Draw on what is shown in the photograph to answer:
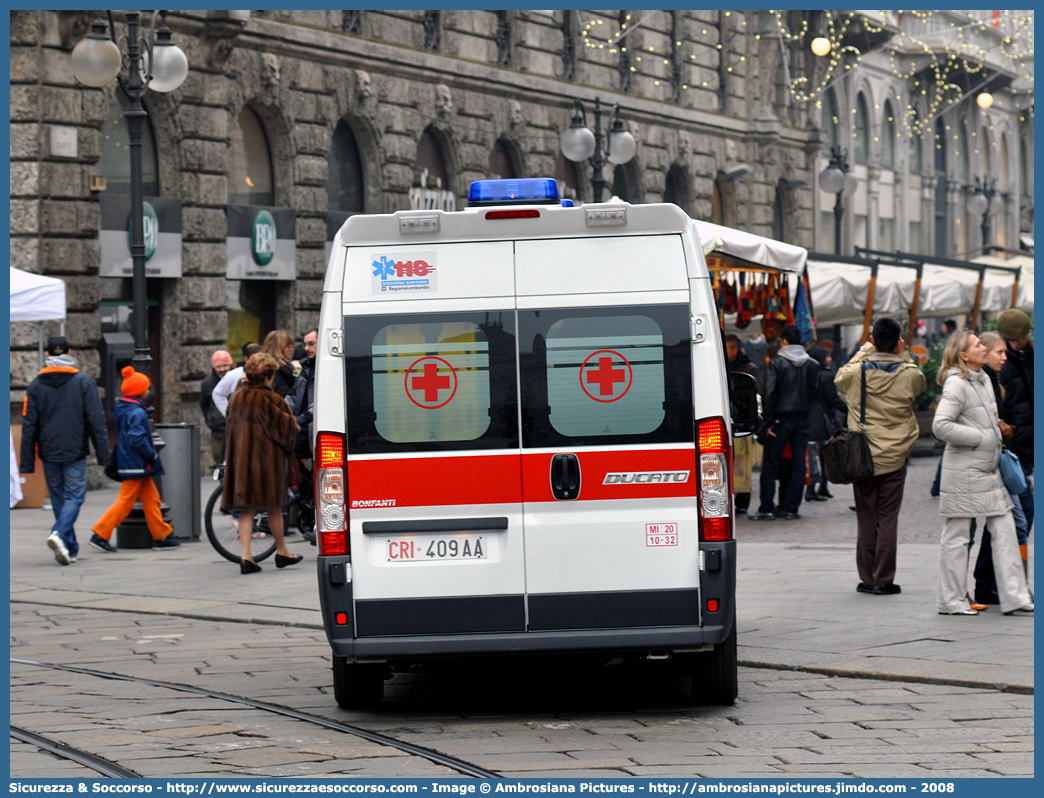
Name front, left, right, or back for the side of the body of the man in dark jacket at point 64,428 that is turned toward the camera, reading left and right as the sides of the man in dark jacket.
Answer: back

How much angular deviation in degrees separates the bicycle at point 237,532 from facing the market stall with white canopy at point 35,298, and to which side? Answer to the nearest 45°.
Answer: approximately 45° to its right

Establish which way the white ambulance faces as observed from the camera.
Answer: facing away from the viewer

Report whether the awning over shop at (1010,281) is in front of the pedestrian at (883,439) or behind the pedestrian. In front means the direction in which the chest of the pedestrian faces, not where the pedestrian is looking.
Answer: in front

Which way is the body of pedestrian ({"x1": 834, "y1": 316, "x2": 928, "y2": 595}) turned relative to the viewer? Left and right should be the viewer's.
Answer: facing away from the viewer

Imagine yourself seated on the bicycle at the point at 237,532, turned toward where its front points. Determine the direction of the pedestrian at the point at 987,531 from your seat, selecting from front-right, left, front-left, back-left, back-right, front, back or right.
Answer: back-left

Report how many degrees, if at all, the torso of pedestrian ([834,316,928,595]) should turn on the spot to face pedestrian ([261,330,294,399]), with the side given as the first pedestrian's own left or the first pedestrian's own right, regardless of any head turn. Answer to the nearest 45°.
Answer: approximately 45° to the first pedestrian's own left
